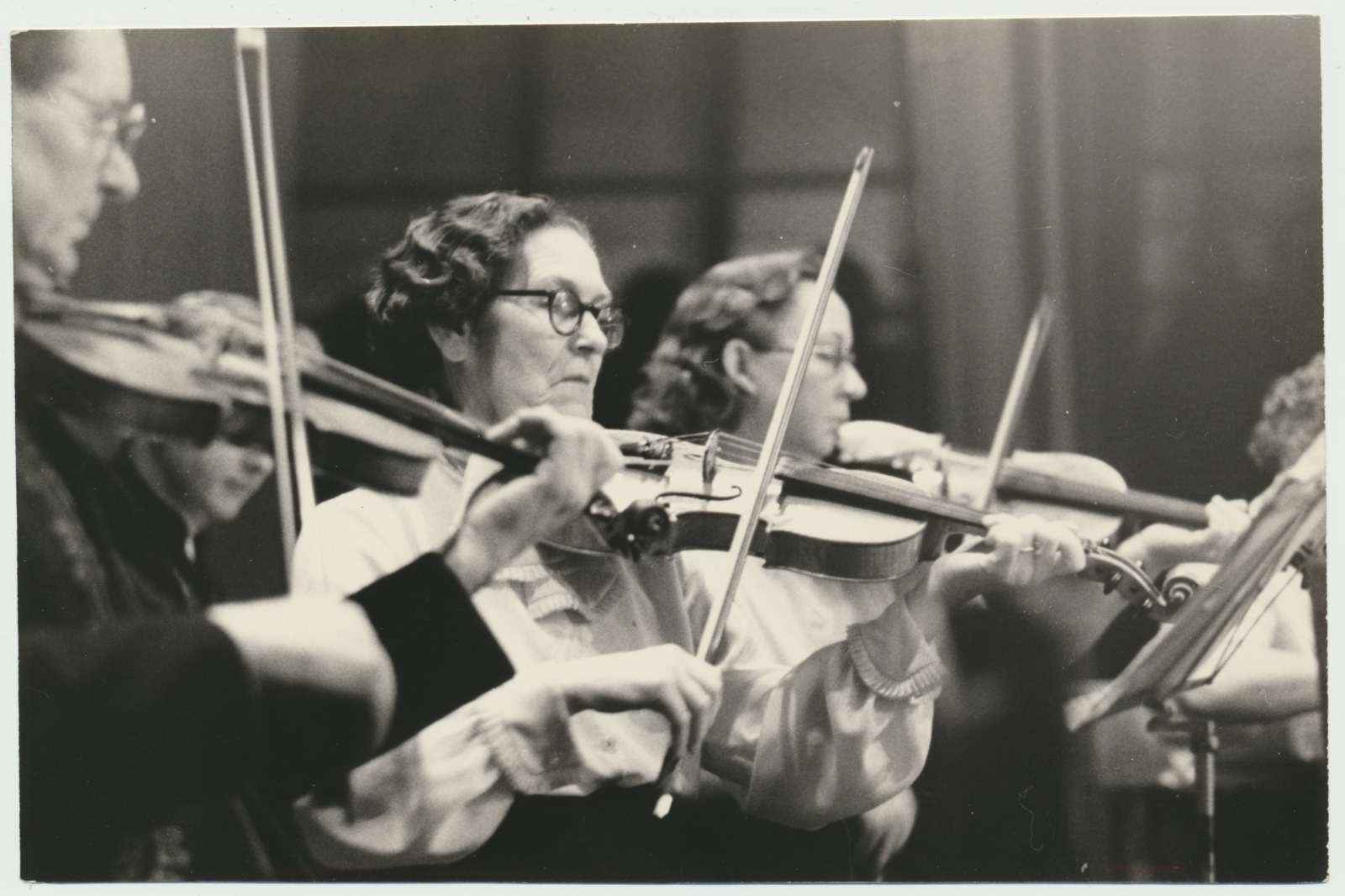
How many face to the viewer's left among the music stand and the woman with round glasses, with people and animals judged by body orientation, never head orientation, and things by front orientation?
1

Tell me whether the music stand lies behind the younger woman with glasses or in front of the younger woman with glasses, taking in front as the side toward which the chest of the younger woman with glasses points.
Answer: in front

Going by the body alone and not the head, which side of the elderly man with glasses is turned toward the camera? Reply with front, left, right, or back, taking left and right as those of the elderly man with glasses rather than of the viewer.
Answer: right

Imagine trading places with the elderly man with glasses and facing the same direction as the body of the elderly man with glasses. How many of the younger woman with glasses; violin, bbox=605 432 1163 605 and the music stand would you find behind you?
0

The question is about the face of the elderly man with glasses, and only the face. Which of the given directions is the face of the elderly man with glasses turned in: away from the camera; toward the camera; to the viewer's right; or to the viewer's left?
to the viewer's right

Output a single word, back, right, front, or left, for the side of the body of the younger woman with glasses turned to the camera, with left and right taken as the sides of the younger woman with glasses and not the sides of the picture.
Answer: right

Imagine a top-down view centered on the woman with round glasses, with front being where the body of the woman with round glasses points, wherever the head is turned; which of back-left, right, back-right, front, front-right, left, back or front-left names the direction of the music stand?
front-left

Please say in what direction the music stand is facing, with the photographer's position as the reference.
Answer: facing to the left of the viewer

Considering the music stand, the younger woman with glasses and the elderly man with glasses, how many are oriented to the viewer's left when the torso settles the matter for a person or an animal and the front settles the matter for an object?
1

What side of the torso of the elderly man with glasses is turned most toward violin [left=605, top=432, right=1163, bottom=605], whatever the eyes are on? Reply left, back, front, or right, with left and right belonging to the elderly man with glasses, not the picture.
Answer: front

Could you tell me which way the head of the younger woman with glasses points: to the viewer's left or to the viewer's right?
to the viewer's right

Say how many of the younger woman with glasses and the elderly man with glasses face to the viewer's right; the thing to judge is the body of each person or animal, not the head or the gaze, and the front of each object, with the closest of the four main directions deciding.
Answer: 2

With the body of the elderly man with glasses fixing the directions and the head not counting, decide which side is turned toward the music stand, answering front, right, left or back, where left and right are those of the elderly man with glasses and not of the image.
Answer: front
